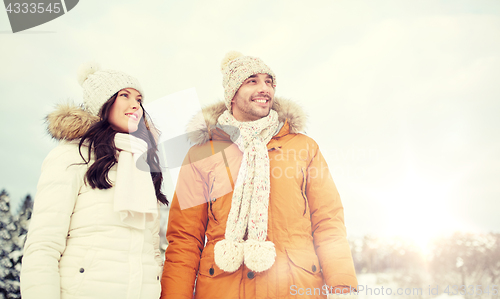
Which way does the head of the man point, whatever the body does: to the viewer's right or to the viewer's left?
to the viewer's right

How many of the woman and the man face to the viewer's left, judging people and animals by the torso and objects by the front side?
0

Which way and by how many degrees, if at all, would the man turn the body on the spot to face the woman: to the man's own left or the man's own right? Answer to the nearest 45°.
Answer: approximately 45° to the man's own right

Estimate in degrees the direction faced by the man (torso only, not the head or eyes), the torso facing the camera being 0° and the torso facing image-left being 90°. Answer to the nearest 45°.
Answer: approximately 0°

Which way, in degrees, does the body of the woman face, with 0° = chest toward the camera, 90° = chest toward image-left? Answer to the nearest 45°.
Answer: approximately 315°
